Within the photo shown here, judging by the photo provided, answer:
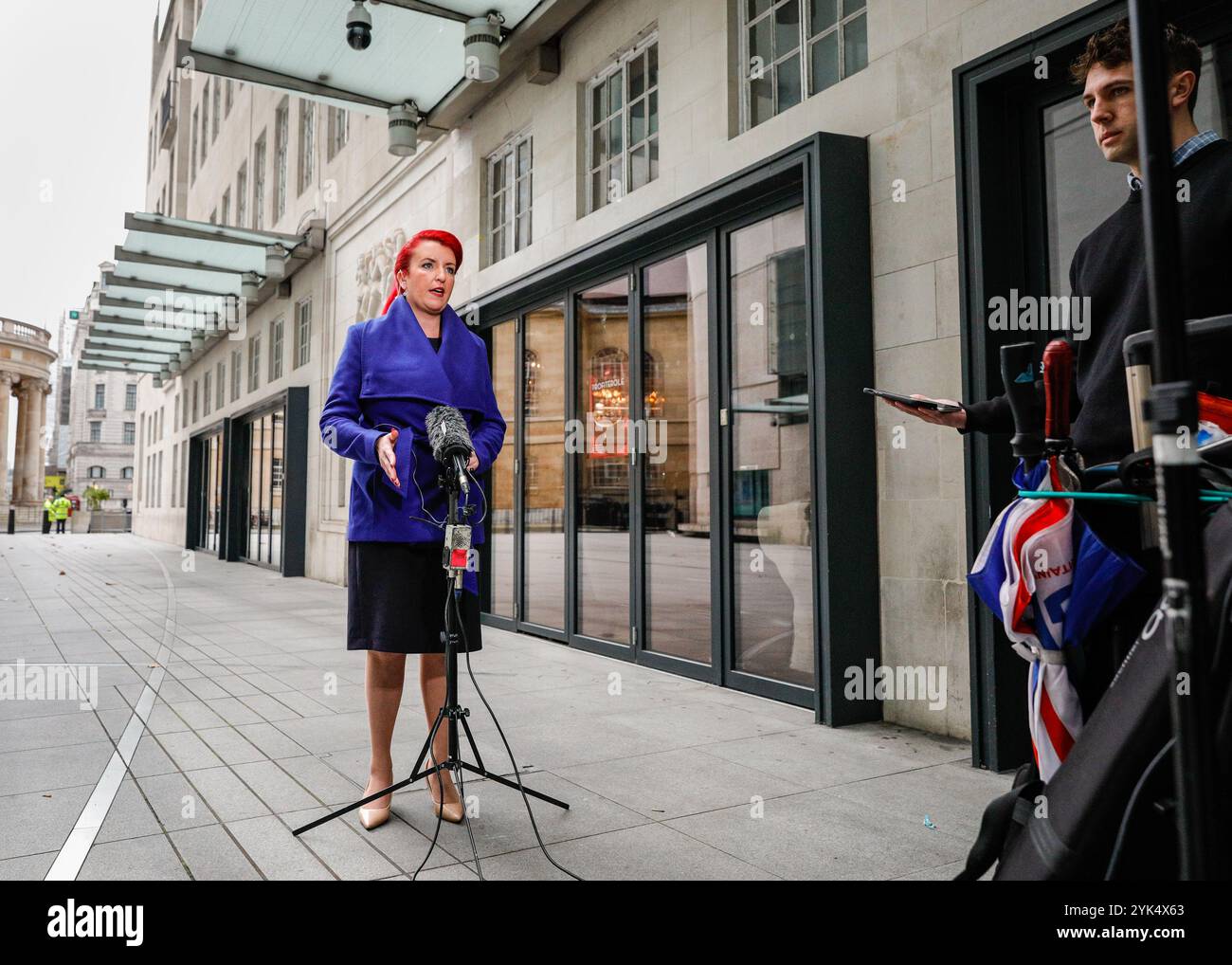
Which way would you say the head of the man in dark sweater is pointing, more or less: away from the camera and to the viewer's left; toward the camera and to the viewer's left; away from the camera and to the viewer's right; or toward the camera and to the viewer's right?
toward the camera and to the viewer's left

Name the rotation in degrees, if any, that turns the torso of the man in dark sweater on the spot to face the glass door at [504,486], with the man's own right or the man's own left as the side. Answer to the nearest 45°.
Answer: approximately 90° to the man's own right

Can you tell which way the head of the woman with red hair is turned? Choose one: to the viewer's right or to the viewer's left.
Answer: to the viewer's right

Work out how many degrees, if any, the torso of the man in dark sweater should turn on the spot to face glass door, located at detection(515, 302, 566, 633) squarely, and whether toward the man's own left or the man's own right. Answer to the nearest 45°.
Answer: approximately 90° to the man's own right

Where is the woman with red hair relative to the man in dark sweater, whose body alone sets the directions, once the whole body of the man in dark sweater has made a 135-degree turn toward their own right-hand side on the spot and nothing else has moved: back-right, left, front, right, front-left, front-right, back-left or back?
left

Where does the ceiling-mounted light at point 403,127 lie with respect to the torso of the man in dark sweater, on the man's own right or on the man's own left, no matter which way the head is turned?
on the man's own right

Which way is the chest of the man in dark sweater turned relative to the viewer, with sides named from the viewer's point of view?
facing the viewer and to the left of the viewer

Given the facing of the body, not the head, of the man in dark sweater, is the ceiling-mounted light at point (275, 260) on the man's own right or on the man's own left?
on the man's own right

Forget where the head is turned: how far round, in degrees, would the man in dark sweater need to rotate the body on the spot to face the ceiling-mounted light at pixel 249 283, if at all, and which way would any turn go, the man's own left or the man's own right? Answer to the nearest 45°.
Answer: approximately 90° to the man's own right
